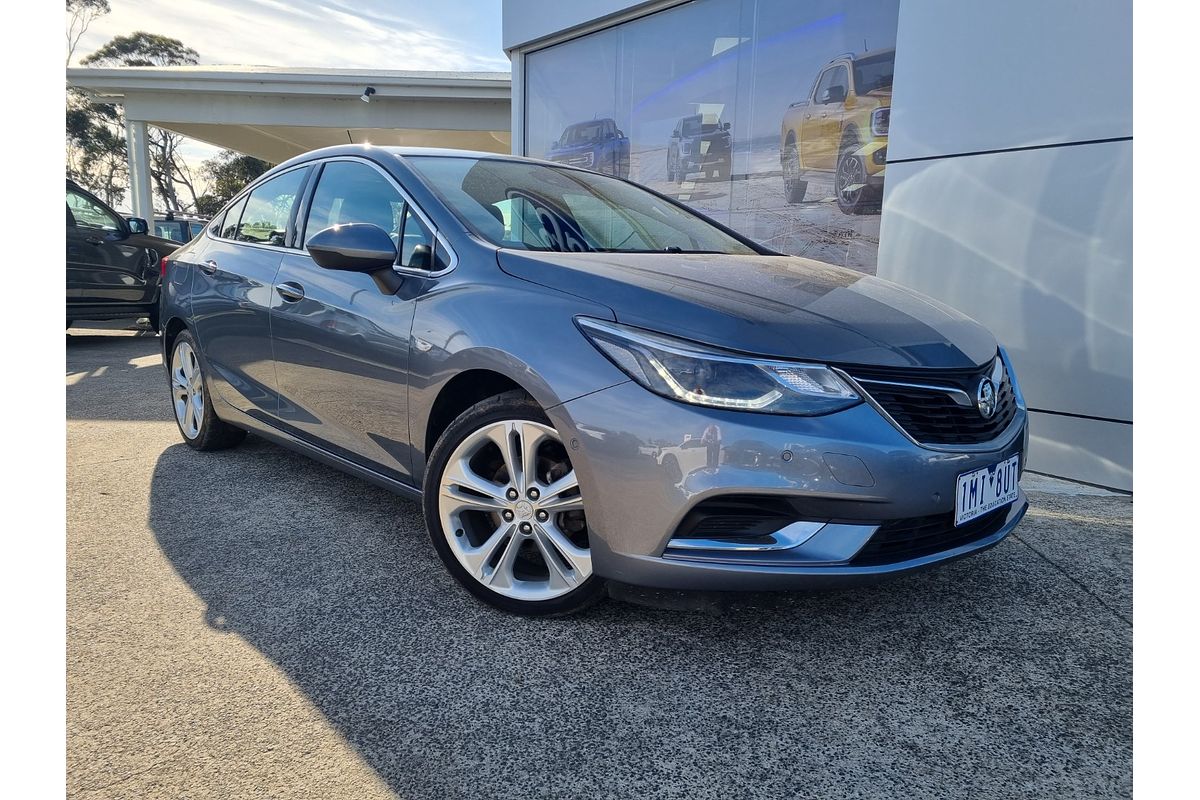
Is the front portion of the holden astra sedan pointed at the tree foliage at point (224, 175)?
no

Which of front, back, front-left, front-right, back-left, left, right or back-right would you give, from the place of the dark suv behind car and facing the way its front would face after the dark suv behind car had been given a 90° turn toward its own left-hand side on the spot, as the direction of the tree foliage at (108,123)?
front

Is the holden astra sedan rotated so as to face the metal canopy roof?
no

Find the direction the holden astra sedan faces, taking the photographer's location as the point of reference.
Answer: facing the viewer and to the right of the viewer

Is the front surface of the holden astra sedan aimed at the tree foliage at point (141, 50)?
no

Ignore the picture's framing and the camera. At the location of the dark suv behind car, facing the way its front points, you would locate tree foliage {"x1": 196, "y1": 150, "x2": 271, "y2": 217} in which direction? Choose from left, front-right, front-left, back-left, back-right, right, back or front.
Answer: left

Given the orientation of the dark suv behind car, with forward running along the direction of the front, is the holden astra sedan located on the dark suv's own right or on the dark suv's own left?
on the dark suv's own right

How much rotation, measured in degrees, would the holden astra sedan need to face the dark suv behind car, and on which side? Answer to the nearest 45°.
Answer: approximately 180°

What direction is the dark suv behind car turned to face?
to the viewer's right

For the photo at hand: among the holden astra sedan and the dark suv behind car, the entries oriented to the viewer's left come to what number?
0

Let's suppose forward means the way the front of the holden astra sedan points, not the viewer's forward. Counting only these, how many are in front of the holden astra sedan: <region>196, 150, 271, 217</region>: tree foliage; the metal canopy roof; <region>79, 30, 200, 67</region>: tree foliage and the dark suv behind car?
0
